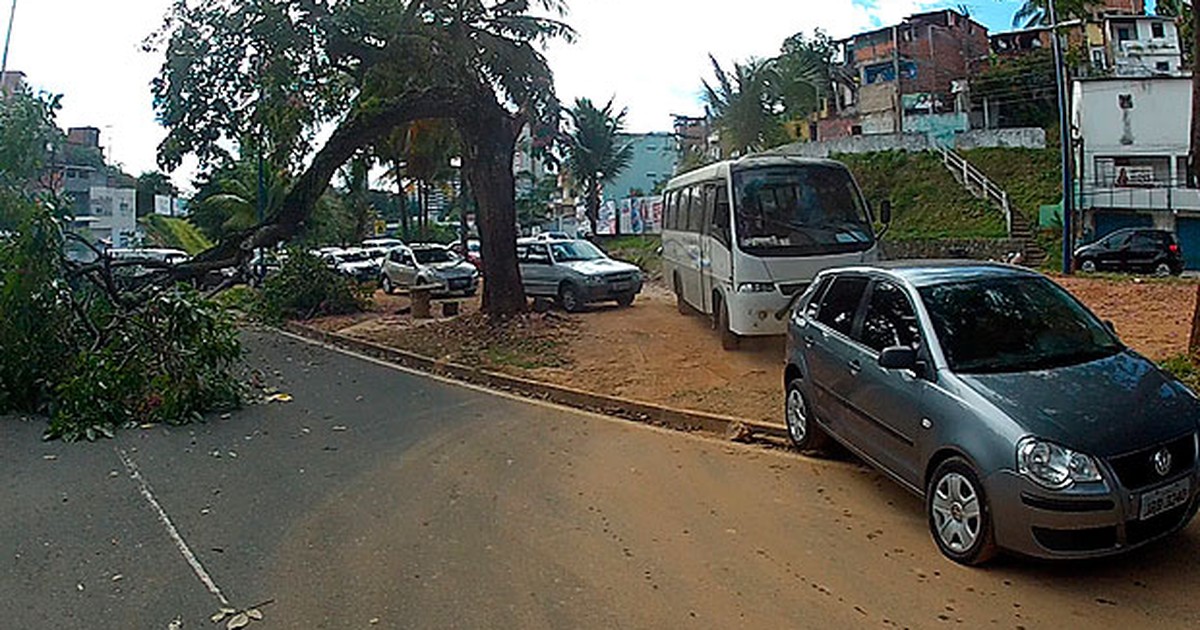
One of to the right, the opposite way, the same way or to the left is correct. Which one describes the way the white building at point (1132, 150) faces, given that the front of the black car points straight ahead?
to the left

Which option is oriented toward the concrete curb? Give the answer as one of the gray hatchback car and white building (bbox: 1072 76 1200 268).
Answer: the white building

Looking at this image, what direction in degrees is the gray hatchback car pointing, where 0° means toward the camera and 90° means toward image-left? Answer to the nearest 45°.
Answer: approximately 315°

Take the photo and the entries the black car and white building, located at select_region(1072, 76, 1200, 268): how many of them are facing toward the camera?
1

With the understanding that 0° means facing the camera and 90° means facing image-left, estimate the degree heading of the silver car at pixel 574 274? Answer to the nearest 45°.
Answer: approximately 315°

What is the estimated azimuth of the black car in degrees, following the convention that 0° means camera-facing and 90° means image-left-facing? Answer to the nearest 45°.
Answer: approximately 90°

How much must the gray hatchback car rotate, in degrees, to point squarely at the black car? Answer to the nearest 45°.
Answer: approximately 135° to its left

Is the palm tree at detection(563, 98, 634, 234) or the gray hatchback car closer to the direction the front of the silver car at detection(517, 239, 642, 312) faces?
the gray hatchback car
